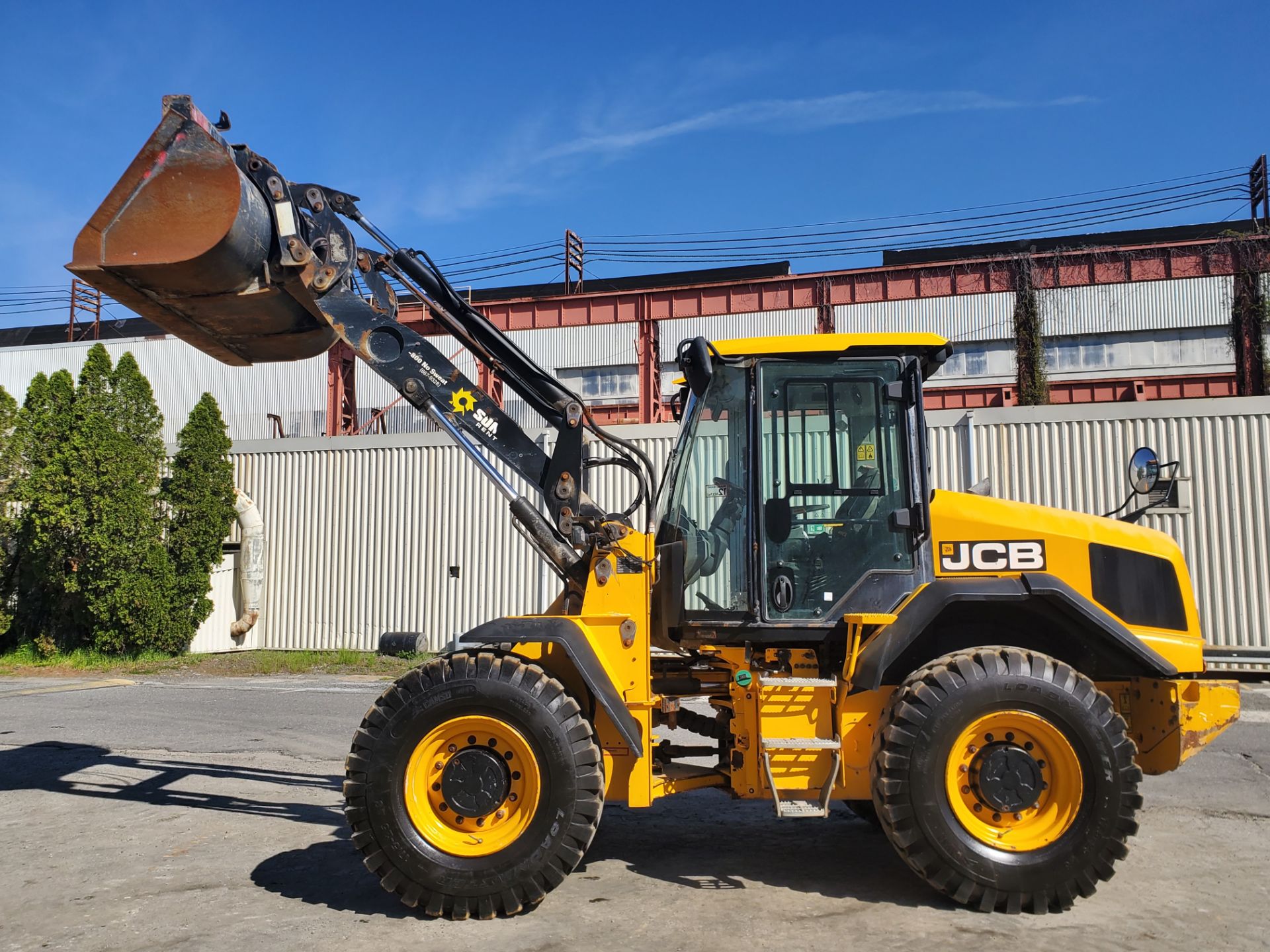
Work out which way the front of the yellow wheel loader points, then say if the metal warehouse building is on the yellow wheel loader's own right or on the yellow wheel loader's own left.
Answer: on the yellow wheel loader's own right

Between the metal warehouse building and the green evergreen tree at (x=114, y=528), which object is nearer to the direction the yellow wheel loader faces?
the green evergreen tree

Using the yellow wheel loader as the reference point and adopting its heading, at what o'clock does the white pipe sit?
The white pipe is roughly at 2 o'clock from the yellow wheel loader.

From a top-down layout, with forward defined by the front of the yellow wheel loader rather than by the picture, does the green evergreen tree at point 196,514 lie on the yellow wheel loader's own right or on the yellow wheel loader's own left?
on the yellow wheel loader's own right

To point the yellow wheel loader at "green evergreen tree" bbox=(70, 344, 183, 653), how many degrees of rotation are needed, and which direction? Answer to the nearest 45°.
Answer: approximately 45° to its right

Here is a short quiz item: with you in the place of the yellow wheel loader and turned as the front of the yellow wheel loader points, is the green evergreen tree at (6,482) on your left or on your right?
on your right

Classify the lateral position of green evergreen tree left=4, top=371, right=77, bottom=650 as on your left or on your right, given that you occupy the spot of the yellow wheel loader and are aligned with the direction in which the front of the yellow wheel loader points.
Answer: on your right

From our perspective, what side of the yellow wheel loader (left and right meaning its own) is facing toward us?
left
